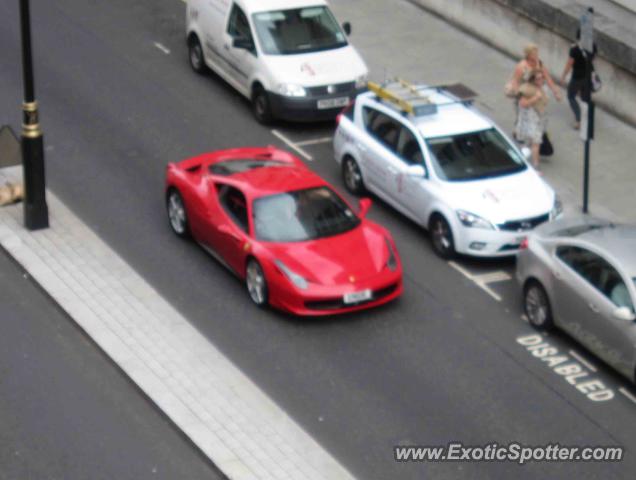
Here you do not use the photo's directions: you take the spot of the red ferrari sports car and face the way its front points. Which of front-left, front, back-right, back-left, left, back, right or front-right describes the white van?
back-left

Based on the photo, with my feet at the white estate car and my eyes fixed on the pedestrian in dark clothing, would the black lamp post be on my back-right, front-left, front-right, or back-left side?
back-left

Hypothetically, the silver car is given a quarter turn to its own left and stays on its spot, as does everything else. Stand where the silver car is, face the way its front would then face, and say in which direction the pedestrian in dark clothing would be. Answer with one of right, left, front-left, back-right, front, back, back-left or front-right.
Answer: front-left

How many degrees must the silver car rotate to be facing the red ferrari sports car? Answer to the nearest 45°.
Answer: approximately 135° to its right

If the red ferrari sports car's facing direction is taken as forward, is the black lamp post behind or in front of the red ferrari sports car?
behind

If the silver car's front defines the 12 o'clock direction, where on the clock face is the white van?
The white van is roughly at 6 o'clock from the silver car.

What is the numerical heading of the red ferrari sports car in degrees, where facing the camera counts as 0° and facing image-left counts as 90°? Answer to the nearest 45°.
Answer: approximately 315°

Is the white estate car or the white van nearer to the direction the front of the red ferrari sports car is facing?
the white estate car

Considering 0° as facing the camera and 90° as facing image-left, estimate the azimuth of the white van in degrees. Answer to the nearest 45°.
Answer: approximately 315°

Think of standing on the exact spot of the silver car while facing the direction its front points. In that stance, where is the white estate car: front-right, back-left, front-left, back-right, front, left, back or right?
back

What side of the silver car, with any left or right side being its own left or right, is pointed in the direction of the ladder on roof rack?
back

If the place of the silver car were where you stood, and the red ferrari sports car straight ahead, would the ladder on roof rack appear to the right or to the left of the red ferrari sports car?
right

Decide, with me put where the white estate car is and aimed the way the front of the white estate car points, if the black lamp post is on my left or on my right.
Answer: on my right
